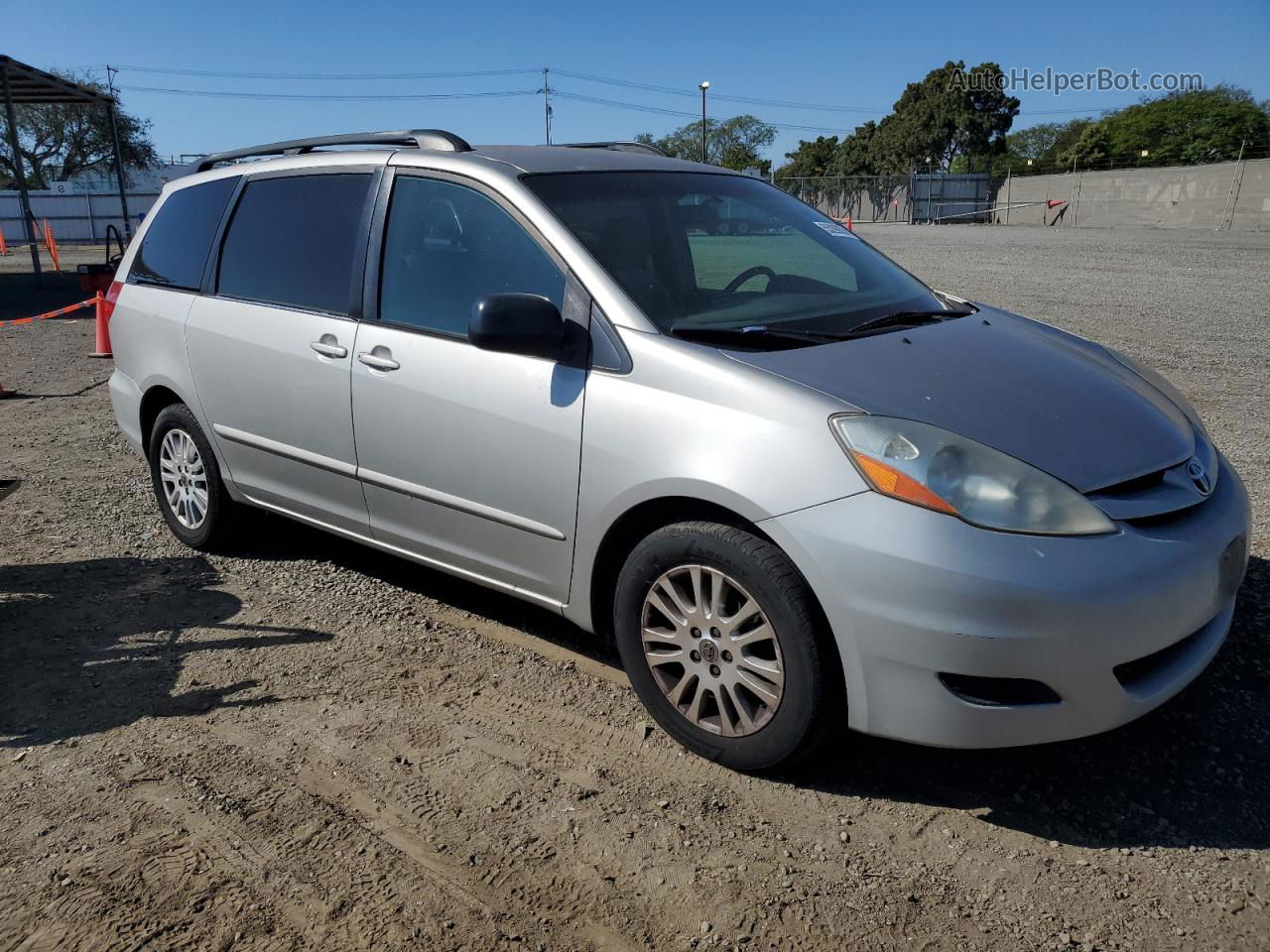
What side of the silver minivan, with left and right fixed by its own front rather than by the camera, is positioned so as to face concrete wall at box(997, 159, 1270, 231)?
left

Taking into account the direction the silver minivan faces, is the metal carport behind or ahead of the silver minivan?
behind

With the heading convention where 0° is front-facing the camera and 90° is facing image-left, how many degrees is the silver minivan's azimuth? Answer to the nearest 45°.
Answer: approximately 315°
